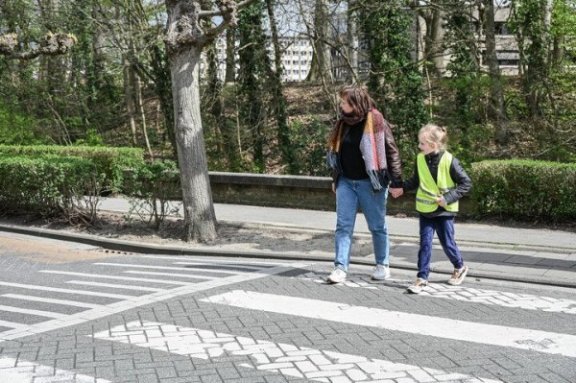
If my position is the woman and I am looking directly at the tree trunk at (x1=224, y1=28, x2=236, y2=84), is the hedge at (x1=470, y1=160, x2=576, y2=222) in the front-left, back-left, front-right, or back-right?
front-right

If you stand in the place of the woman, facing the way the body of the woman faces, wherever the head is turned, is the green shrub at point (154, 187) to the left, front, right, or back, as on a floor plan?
right

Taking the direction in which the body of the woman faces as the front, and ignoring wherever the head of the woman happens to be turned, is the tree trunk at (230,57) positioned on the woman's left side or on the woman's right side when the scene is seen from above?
on the woman's right side

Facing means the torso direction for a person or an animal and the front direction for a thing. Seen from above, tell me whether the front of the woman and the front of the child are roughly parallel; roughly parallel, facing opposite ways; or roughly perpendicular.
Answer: roughly parallel

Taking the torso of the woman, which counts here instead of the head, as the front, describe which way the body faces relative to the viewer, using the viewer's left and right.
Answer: facing the viewer and to the left of the viewer

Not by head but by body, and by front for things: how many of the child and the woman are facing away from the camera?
0

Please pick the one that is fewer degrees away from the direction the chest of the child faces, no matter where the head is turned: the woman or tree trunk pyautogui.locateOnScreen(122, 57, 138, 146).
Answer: the woman

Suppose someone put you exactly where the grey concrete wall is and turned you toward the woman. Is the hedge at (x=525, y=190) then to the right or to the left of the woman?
left

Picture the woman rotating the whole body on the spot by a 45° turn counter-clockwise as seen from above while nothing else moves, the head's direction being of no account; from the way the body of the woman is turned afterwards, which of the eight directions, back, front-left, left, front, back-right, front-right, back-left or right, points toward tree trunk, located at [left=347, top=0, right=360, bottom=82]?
back

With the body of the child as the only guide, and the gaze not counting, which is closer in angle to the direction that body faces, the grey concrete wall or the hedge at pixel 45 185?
the hedge

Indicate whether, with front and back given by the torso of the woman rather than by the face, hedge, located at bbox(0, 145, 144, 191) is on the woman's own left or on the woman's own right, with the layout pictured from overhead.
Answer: on the woman's own right

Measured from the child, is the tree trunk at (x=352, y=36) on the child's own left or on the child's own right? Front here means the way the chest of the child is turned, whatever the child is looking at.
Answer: on the child's own right

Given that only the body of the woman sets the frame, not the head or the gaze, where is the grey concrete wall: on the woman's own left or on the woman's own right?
on the woman's own right

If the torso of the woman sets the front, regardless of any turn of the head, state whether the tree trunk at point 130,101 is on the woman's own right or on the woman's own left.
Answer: on the woman's own right
